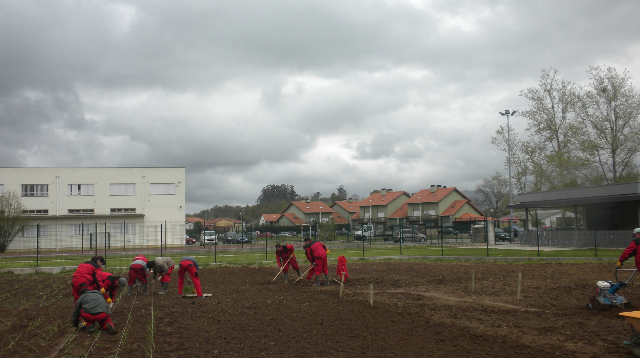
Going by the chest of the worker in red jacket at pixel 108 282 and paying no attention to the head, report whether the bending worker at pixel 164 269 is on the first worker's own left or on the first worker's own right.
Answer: on the first worker's own left

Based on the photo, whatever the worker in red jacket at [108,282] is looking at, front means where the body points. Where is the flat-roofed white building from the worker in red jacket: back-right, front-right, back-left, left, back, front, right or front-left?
left

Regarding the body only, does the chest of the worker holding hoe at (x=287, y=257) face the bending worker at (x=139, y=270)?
yes

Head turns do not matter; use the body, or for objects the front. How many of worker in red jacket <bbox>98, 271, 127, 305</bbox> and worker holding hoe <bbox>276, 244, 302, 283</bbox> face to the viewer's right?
1

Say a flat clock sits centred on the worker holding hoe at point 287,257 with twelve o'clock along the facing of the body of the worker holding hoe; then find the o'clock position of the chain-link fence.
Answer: The chain-link fence is roughly at 4 o'clock from the worker holding hoe.

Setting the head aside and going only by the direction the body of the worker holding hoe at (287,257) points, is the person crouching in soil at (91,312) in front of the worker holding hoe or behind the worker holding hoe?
in front

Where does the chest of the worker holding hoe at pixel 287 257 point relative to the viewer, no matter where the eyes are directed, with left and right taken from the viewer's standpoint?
facing the viewer and to the left of the viewer

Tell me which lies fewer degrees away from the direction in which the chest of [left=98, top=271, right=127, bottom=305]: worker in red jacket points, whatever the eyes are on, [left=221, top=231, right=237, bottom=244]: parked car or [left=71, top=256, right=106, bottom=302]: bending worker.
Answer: the parked car

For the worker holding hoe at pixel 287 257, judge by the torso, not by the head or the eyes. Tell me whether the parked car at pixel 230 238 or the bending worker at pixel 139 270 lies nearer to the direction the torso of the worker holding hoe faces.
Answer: the bending worker

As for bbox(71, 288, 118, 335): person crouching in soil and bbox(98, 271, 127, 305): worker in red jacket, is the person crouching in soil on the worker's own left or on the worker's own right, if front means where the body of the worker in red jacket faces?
on the worker's own right

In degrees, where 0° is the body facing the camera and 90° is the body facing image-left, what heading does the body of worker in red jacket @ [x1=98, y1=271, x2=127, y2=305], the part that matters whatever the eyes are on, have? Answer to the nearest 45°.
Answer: approximately 270°
